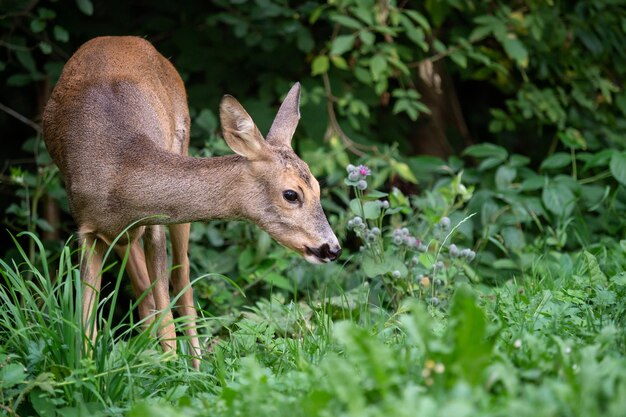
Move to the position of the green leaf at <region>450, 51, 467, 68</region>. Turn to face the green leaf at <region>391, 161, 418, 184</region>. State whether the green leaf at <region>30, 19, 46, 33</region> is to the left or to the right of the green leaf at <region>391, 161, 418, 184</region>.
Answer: right

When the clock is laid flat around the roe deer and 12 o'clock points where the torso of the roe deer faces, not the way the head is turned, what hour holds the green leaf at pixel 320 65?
The green leaf is roughly at 7 o'clock from the roe deer.

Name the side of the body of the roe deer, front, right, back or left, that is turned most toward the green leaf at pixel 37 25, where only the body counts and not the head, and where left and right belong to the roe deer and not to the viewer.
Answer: back

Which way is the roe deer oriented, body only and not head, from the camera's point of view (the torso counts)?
toward the camera

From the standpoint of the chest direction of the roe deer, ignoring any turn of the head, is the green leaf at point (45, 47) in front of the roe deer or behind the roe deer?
behind

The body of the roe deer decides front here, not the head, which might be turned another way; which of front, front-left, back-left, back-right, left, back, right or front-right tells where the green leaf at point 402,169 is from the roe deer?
back-left

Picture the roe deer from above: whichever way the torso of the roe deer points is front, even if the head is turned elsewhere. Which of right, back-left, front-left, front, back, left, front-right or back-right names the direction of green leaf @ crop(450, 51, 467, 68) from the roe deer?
back-left
